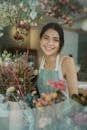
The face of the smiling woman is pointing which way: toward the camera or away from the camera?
toward the camera

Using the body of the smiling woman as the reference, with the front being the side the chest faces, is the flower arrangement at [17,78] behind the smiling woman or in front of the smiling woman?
in front
